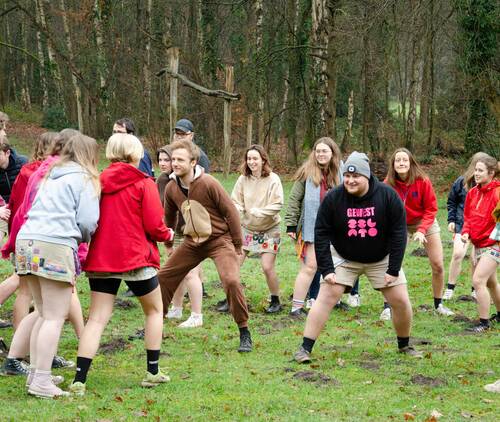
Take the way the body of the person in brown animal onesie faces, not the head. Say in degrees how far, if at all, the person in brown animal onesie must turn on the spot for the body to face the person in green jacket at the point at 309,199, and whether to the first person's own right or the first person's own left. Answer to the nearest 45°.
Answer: approximately 180°

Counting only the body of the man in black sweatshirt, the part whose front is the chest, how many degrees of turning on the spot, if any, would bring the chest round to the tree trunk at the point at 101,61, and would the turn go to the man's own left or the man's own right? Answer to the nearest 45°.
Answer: approximately 135° to the man's own right

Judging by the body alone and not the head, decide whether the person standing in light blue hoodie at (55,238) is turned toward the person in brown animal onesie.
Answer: yes

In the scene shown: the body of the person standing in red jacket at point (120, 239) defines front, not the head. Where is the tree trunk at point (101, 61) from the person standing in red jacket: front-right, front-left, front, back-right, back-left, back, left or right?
front-left

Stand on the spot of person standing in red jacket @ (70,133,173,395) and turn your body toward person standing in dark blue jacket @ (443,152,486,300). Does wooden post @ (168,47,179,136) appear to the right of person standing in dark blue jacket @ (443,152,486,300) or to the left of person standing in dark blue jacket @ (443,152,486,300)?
left

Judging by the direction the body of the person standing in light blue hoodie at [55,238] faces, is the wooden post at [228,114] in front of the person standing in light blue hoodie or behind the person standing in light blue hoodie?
in front

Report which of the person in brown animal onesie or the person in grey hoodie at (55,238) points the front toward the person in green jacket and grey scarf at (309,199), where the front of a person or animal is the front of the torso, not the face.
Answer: the person in grey hoodie at (55,238)

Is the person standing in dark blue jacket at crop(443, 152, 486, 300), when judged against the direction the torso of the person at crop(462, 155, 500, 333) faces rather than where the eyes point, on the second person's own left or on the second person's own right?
on the second person's own right

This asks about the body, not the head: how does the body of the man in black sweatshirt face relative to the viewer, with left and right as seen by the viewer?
facing the viewer

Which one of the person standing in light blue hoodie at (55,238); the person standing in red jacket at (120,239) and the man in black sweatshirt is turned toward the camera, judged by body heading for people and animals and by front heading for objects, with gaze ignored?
the man in black sweatshirt

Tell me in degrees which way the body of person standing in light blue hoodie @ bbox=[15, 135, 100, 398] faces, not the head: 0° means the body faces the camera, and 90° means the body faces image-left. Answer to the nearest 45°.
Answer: approximately 225°

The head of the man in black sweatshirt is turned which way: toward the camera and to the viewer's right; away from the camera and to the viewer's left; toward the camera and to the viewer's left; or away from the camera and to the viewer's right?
toward the camera and to the viewer's left

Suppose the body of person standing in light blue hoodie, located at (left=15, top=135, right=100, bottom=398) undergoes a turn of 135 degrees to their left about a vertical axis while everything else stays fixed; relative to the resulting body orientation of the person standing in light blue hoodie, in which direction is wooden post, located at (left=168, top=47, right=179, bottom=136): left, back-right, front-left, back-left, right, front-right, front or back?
right

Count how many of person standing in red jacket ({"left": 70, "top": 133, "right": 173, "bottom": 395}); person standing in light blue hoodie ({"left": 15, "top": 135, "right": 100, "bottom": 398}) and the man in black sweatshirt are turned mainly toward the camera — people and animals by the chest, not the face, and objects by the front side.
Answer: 1

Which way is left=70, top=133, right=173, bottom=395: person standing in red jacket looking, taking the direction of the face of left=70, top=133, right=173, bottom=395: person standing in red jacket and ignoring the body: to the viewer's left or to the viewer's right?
to the viewer's right

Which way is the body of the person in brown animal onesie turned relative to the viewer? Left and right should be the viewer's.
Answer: facing the viewer and to the left of the viewer
